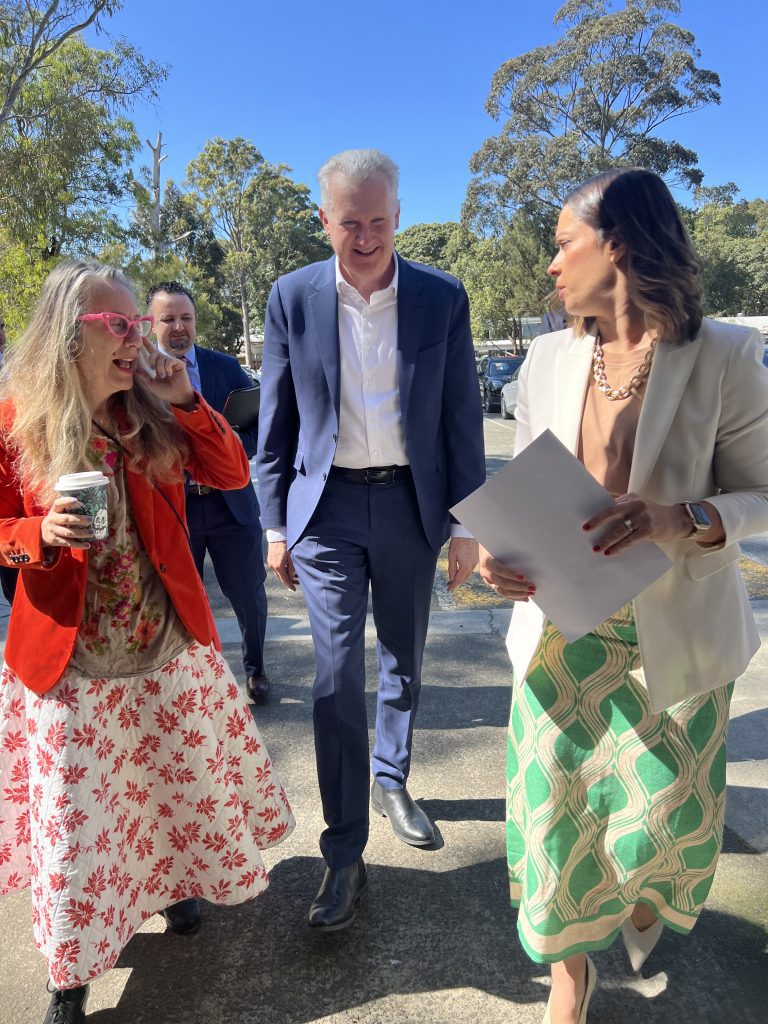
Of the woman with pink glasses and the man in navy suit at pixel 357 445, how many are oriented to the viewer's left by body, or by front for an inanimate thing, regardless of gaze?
0

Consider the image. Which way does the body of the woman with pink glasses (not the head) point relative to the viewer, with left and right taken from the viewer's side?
facing the viewer and to the right of the viewer

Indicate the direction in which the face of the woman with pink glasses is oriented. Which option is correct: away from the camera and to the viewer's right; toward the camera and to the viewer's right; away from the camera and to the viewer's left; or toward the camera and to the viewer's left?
toward the camera and to the viewer's right

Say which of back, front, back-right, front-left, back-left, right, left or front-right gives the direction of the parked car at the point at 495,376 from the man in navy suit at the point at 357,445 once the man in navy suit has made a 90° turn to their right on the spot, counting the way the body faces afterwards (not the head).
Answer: right

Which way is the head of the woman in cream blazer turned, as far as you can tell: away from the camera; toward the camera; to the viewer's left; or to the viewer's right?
to the viewer's left

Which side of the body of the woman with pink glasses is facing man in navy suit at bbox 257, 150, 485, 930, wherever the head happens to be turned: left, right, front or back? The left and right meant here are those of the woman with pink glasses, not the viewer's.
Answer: left

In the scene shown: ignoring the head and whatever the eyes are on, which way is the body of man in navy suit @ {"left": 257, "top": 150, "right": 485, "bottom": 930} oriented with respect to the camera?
toward the camera

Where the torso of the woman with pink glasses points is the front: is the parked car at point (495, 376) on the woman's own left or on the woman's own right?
on the woman's own left

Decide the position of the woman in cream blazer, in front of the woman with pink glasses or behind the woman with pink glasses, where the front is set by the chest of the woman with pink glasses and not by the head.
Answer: in front
